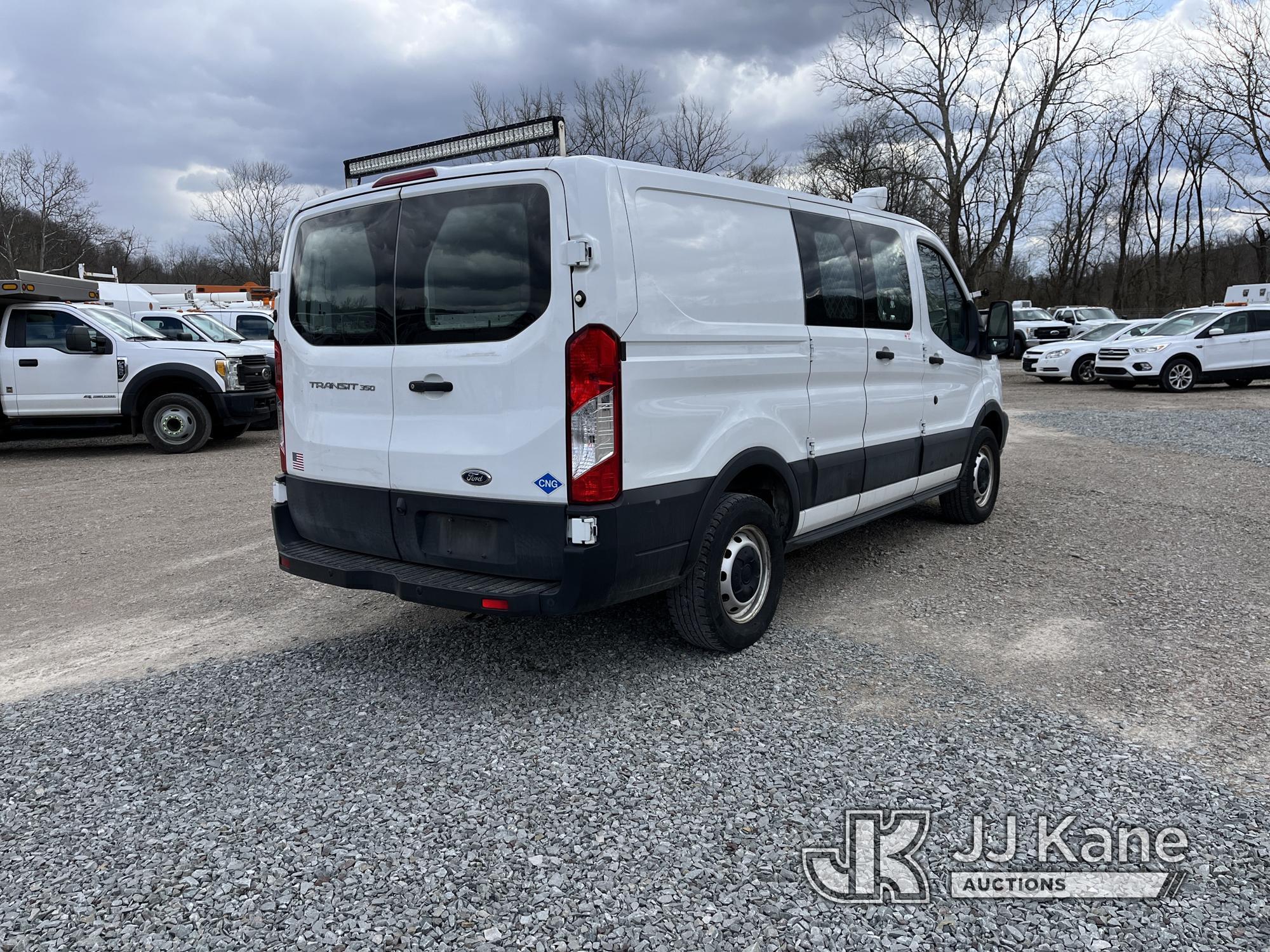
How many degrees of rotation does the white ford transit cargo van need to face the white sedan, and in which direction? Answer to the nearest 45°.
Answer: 0° — it already faces it

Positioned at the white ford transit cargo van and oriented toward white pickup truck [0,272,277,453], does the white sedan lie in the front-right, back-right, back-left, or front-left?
front-right

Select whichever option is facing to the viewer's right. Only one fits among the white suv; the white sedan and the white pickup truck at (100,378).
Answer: the white pickup truck

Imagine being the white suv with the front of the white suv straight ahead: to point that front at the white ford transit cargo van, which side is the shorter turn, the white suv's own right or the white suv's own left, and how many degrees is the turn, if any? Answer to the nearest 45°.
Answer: approximately 45° to the white suv's own left

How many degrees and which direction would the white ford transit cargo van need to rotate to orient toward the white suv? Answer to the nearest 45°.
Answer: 0° — it already faces it

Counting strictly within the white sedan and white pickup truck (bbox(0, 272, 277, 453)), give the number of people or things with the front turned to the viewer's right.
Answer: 1

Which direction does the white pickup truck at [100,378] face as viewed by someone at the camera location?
facing to the right of the viewer

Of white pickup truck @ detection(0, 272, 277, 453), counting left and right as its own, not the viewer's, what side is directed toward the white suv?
front

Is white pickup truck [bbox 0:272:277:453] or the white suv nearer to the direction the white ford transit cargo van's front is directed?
the white suv

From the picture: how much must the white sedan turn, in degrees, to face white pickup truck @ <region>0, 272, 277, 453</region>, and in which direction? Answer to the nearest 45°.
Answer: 0° — it already faces it

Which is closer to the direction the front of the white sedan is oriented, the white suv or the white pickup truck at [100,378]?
the white pickup truck

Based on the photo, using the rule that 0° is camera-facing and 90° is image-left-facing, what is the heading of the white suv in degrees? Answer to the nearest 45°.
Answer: approximately 45°

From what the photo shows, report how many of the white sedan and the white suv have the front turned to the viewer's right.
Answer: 0

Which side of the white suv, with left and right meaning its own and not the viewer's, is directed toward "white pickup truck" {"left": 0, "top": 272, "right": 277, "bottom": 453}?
front

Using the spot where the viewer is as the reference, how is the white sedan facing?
facing the viewer and to the left of the viewer
